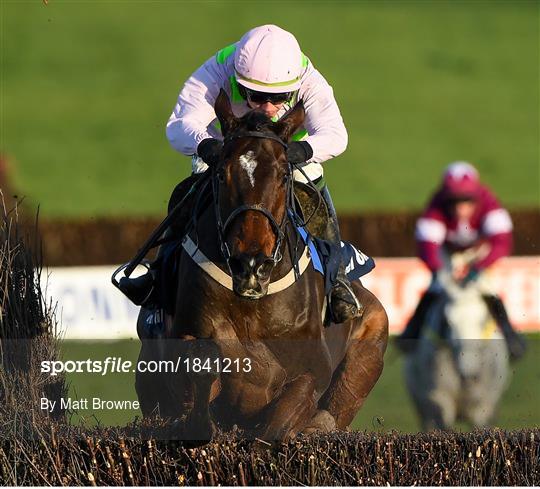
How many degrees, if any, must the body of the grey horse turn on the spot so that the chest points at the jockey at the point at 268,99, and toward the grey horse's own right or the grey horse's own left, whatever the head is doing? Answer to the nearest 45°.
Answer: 0° — it already faces them

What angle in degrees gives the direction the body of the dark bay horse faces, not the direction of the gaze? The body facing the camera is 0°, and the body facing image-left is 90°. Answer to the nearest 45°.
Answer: approximately 0°

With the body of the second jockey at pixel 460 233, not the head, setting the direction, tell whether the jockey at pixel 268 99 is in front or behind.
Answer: in front

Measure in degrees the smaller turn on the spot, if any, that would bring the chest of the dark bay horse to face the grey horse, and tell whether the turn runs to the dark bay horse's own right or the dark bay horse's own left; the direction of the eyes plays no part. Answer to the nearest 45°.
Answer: approximately 135° to the dark bay horse's own left

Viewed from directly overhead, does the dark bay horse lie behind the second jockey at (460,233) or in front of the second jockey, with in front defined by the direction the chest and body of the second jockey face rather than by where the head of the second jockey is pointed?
in front

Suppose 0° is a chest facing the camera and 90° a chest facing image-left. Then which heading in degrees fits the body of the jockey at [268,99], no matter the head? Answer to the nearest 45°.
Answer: approximately 0°

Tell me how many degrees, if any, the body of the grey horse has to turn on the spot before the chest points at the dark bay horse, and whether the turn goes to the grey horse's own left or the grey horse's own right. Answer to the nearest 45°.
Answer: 0° — it already faces it
